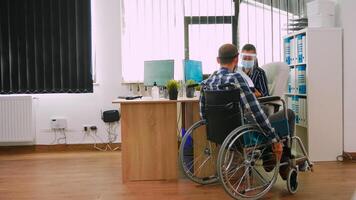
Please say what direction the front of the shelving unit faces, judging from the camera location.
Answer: facing to the left of the viewer

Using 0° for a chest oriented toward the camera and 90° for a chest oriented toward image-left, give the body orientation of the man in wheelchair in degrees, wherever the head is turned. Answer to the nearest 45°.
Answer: approximately 225°

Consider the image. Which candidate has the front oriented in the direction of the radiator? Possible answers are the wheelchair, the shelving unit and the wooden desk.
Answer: the shelving unit

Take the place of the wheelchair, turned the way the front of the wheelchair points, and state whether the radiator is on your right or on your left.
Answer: on your left

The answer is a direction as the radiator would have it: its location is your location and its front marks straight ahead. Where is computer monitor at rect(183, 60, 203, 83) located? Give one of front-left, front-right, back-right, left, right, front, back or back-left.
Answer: front-left

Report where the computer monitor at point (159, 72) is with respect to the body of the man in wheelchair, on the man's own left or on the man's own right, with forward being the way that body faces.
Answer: on the man's own left

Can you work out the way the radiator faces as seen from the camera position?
facing the viewer

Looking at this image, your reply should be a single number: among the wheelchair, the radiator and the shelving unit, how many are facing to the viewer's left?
1

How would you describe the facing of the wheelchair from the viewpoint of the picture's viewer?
facing away from the viewer and to the right of the viewer

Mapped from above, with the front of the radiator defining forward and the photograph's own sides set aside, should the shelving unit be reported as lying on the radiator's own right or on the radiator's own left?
on the radiator's own left

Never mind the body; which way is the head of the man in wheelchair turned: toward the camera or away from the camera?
away from the camera
